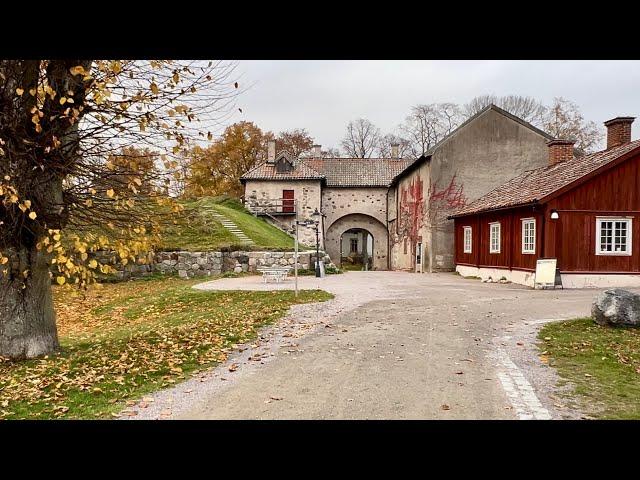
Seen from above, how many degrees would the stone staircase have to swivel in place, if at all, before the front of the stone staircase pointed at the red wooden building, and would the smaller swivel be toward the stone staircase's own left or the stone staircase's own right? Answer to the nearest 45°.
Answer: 0° — it already faces it

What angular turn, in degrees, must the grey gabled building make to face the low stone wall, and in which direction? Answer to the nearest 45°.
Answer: approximately 45° to its right

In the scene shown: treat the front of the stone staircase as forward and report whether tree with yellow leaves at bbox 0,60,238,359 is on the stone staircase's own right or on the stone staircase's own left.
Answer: on the stone staircase's own right

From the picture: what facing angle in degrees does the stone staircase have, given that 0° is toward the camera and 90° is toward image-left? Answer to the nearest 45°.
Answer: approximately 315°

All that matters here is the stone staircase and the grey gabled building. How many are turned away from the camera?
0

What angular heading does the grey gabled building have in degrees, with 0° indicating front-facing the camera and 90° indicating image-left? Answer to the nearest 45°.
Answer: approximately 0°

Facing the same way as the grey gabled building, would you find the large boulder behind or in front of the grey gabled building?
in front

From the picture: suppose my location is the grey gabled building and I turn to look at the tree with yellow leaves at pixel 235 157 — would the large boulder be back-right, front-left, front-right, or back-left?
back-left

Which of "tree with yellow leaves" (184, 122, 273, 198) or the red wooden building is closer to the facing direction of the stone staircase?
the red wooden building
